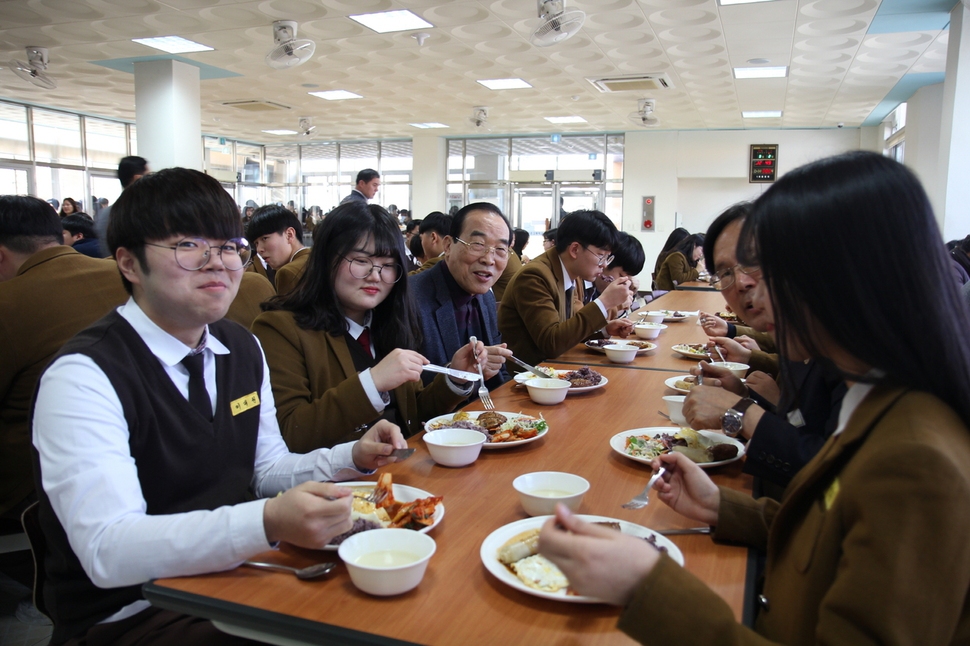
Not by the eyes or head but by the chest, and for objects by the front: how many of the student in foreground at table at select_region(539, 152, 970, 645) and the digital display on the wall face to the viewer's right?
0

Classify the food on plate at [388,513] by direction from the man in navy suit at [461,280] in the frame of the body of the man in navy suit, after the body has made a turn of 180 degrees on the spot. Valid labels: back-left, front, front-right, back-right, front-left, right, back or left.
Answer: back-left

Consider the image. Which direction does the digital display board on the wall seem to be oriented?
toward the camera

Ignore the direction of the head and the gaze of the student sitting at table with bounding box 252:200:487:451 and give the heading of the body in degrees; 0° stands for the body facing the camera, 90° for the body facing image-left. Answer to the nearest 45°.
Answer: approximately 315°

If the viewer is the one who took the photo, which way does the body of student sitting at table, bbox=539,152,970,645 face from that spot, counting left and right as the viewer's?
facing to the left of the viewer

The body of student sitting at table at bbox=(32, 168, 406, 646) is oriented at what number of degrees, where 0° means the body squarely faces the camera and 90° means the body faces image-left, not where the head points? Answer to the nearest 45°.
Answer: approximately 315°

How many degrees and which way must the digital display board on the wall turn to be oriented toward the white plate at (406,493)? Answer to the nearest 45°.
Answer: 0° — it already faces it

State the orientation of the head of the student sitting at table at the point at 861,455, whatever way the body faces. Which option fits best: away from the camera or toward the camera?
away from the camera

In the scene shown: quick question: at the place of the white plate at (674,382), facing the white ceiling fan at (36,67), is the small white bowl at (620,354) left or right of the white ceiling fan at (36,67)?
right

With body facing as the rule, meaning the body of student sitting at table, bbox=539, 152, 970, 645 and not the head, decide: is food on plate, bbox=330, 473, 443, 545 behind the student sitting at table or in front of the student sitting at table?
in front

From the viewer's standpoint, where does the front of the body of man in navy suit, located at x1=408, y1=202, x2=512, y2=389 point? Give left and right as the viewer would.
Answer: facing the viewer and to the right of the viewer
